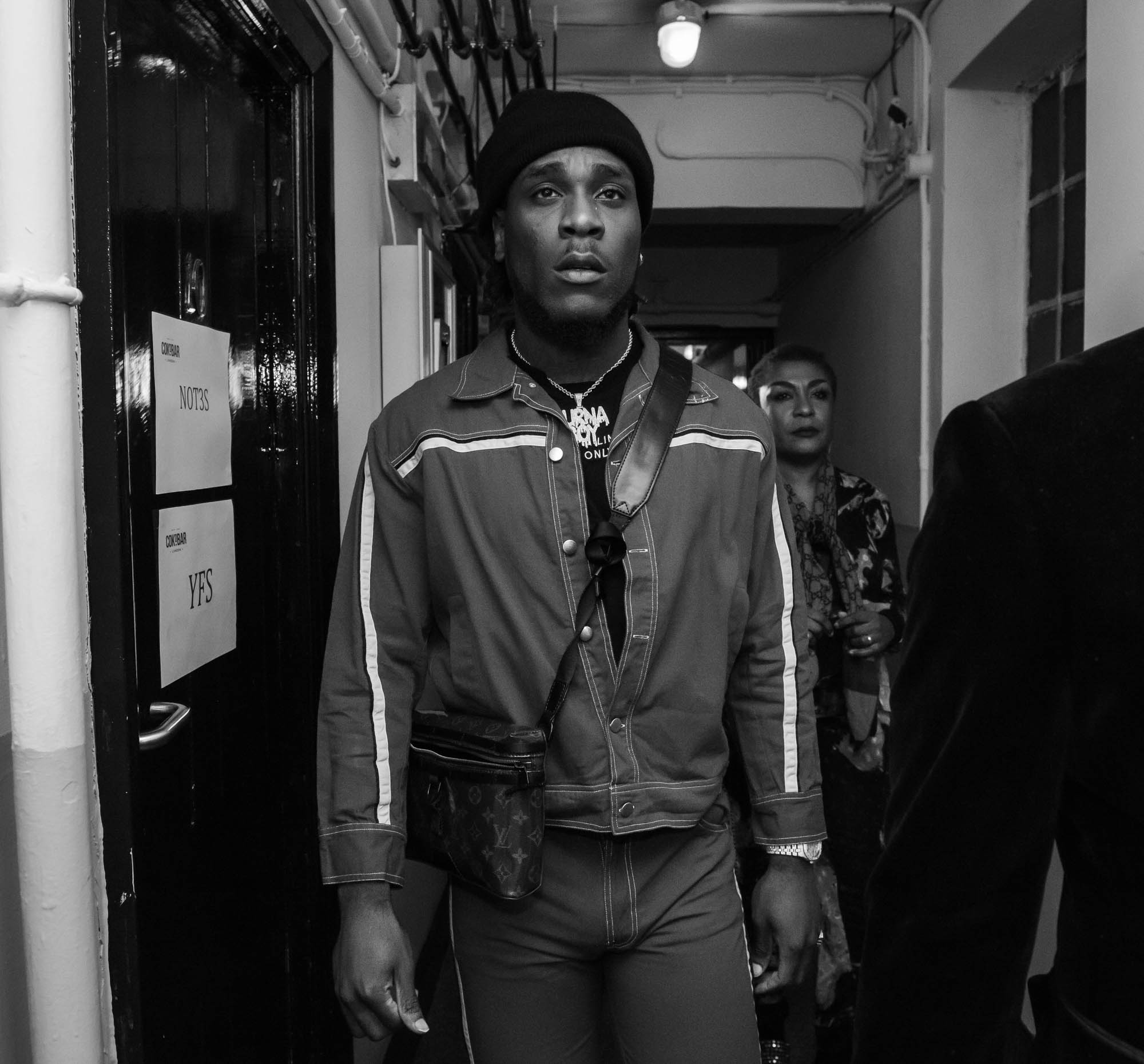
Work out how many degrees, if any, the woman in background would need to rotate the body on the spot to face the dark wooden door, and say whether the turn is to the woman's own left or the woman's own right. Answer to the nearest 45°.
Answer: approximately 45° to the woman's own right

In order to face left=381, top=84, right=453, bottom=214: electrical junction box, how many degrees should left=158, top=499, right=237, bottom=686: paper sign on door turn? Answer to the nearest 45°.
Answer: approximately 90° to its left

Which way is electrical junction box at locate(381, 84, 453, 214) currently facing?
to the viewer's right

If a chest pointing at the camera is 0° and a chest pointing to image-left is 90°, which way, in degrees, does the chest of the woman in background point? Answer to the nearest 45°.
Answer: approximately 0°

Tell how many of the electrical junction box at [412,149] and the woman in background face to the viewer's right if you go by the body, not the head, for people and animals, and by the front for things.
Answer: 1

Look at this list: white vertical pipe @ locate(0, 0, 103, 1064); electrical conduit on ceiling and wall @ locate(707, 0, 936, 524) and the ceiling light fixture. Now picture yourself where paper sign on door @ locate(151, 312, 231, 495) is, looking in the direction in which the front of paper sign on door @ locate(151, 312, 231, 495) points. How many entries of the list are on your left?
2

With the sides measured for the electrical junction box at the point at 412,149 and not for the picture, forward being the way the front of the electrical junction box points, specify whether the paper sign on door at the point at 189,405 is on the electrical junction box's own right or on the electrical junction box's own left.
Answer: on the electrical junction box's own right

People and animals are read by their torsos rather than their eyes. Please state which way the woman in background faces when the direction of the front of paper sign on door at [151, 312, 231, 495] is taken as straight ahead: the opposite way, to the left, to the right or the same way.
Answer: to the right

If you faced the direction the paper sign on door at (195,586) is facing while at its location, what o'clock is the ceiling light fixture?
The ceiling light fixture is roughly at 9 o'clock from the paper sign on door.

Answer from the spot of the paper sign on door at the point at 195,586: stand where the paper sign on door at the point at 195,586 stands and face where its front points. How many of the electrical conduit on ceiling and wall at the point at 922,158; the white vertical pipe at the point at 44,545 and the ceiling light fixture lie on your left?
2

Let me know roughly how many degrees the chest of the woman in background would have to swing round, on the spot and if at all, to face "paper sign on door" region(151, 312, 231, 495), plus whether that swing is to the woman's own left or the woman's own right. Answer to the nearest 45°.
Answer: approximately 45° to the woman's own right
